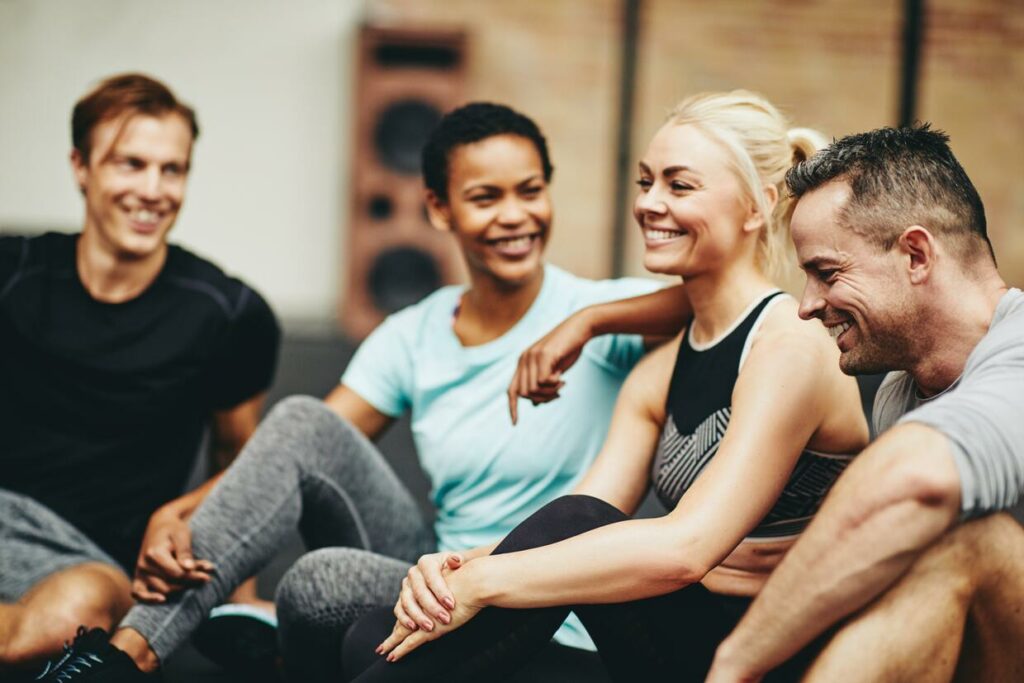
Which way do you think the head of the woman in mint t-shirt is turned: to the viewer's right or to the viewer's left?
to the viewer's right

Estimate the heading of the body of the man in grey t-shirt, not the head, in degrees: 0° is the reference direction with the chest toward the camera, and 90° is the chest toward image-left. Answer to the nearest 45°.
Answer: approximately 90°

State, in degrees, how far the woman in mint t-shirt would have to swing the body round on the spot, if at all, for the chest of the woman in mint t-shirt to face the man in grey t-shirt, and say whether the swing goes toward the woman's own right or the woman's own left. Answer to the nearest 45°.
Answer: approximately 90° to the woman's own left

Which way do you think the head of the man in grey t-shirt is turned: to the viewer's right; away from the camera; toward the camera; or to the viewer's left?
to the viewer's left

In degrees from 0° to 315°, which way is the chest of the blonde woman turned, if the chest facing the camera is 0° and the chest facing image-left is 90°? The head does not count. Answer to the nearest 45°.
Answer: approximately 45°

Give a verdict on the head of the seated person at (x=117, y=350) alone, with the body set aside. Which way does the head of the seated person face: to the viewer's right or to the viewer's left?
to the viewer's right

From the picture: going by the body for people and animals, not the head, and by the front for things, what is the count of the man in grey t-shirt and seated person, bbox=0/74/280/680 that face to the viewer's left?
1

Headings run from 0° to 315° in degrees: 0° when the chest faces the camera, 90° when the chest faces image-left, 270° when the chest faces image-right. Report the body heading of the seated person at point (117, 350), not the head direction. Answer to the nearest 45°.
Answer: approximately 0°

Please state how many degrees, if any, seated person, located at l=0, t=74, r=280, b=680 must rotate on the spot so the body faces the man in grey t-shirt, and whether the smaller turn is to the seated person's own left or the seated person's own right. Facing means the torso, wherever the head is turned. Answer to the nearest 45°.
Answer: approximately 45° to the seated person's own left
